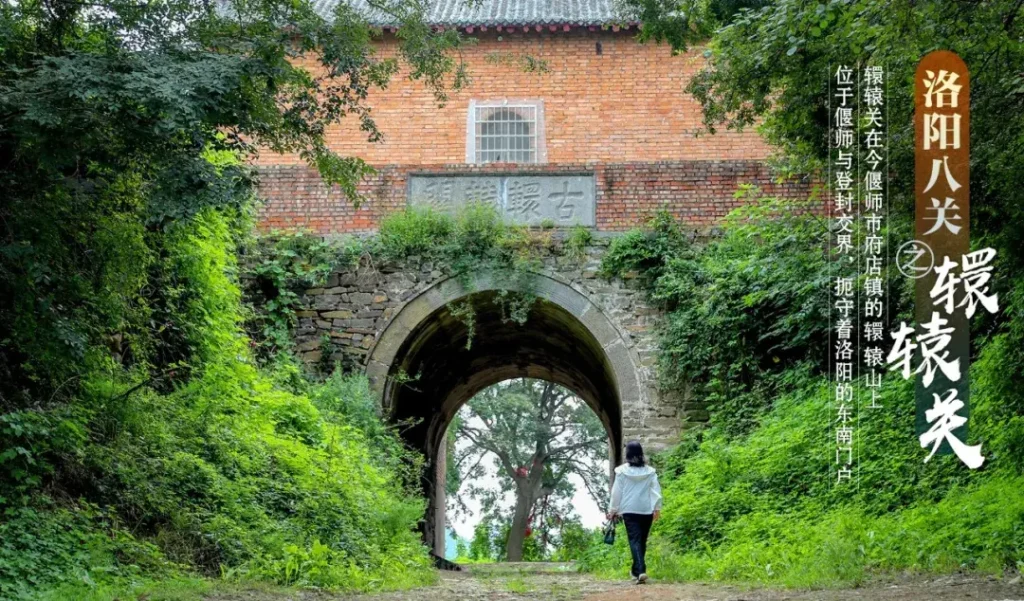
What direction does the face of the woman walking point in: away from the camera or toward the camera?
away from the camera

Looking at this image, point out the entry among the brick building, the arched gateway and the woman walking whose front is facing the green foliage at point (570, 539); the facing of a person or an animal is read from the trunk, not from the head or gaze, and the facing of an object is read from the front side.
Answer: the woman walking

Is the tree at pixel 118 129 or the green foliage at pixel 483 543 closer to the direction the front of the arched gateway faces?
the tree

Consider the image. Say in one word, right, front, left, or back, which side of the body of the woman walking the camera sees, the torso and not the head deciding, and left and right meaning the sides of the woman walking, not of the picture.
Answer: back

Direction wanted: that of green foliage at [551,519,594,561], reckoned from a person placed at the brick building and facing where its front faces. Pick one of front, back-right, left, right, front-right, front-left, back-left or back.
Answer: back

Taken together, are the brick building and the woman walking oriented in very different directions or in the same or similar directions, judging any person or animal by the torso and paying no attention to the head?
very different directions

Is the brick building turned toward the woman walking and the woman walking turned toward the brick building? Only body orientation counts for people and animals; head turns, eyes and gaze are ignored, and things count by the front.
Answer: yes

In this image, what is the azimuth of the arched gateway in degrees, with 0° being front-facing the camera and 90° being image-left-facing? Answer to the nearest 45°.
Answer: approximately 0°

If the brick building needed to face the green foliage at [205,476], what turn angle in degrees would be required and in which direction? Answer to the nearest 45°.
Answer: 0° — it already faces it
